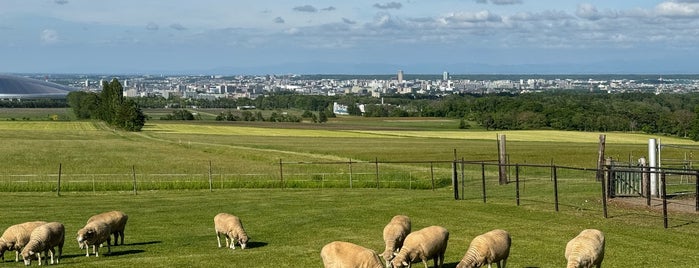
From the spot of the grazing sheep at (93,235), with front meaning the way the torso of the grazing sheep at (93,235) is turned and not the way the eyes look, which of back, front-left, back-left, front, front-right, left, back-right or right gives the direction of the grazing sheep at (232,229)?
back-left

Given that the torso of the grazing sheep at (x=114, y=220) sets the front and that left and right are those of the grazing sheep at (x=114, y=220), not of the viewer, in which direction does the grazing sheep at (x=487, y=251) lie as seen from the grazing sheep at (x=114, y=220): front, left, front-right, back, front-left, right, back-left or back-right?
back-left

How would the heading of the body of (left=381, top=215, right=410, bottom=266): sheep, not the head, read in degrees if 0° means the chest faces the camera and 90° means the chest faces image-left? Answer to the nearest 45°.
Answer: approximately 45°

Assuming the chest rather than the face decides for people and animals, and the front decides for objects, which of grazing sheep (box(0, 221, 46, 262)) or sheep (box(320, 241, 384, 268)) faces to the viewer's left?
the grazing sheep

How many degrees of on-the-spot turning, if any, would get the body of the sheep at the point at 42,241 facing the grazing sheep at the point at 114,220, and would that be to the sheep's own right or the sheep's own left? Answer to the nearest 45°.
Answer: approximately 180°

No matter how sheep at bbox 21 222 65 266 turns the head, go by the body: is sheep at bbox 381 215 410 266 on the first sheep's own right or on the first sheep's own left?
on the first sheep's own left

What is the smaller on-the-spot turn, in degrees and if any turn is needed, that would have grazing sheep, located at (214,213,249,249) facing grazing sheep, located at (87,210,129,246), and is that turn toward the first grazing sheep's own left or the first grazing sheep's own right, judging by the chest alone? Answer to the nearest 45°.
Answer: approximately 135° to the first grazing sheep's own right

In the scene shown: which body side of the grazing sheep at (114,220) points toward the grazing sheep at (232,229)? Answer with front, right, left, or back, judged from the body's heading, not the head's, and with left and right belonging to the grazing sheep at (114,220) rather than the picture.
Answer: back

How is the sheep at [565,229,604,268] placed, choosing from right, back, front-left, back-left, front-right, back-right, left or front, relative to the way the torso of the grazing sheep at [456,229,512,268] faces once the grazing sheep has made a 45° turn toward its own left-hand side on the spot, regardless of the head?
left

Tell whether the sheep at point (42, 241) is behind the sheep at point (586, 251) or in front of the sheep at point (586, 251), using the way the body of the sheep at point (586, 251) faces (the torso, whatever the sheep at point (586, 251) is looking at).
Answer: in front
